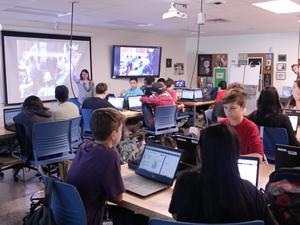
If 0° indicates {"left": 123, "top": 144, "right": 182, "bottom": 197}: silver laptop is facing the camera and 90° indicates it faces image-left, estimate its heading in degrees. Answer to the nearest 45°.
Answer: approximately 45°

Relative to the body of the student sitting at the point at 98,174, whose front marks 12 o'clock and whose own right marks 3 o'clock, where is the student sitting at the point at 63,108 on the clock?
the student sitting at the point at 63,108 is roughly at 10 o'clock from the student sitting at the point at 98,174.

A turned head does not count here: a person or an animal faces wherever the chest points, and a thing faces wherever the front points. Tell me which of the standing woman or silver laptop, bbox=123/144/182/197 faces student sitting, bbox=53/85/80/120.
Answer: the standing woman

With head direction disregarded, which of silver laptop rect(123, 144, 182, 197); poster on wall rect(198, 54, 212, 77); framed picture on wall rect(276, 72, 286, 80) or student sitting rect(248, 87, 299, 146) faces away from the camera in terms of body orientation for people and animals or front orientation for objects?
the student sitting

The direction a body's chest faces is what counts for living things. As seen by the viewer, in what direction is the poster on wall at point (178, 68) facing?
toward the camera

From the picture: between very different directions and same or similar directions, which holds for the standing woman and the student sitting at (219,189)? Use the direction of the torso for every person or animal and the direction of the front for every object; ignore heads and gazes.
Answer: very different directions

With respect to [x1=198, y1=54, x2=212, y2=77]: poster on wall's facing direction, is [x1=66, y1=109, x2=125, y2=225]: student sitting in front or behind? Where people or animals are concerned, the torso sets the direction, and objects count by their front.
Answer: in front

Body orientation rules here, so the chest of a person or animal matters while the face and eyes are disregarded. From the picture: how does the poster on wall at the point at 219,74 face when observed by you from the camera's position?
facing the viewer

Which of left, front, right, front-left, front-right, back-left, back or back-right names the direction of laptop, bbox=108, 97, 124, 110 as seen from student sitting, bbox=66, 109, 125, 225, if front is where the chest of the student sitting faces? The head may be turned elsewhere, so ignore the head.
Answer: front-left

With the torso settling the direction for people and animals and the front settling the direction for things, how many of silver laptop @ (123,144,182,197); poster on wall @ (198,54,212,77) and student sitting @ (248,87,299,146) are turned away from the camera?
1

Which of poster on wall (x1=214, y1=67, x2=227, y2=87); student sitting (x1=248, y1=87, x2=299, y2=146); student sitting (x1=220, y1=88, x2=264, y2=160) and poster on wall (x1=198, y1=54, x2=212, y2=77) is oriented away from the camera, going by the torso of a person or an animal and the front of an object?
student sitting (x1=248, y1=87, x2=299, y2=146)

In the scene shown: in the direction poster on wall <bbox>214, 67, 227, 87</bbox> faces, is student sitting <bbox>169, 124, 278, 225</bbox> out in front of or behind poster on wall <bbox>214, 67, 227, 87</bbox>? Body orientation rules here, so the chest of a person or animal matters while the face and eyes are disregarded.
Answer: in front

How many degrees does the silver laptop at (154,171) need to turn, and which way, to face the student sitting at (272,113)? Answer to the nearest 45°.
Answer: approximately 180°

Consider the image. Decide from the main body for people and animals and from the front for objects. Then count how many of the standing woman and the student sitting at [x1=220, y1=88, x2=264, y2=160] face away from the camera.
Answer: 0

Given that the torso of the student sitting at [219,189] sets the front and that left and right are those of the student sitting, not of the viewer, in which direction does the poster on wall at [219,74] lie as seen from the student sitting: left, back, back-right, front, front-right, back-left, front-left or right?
front

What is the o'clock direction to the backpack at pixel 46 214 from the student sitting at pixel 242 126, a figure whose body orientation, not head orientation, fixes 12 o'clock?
The backpack is roughly at 12 o'clock from the student sitting.

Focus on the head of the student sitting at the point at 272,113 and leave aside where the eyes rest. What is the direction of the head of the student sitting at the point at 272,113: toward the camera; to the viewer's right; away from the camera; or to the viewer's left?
away from the camera

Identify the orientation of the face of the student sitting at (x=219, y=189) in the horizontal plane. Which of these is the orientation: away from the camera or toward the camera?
away from the camera

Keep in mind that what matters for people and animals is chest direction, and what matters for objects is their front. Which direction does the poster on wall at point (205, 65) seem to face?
toward the camera
